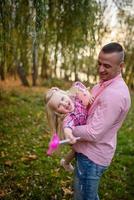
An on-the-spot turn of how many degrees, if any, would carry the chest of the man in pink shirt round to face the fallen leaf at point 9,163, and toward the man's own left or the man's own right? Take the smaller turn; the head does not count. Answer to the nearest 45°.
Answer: approximately 45° to the man's own right

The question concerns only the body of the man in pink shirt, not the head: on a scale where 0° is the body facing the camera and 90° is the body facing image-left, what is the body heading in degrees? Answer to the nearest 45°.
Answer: approximately 90°
